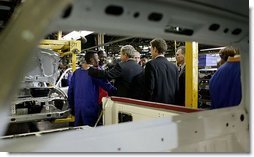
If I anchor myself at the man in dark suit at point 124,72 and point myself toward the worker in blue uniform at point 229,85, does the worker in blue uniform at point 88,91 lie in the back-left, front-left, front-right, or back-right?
back-right

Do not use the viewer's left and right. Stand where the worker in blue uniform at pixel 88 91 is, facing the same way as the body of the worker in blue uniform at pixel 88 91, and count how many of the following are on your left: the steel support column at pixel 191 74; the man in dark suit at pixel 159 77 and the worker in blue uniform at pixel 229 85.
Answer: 0

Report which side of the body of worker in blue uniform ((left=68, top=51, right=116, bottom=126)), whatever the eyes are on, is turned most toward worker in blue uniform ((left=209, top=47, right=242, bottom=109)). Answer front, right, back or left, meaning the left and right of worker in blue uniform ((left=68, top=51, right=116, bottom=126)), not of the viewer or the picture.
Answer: right

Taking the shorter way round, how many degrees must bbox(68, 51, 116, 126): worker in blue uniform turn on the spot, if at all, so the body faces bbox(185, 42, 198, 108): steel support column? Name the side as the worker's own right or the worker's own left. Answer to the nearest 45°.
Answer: approximately 90° to the worker's own right

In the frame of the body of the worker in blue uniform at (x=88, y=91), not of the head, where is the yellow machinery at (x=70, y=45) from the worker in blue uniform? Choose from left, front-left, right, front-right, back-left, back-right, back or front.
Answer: front-left

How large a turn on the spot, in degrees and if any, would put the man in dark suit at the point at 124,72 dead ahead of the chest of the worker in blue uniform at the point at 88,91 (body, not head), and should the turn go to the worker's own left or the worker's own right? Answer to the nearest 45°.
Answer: approximately 90° to the worker's own right

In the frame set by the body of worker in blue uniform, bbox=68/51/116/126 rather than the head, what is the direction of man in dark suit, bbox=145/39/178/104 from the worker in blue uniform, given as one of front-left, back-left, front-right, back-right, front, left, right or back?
right

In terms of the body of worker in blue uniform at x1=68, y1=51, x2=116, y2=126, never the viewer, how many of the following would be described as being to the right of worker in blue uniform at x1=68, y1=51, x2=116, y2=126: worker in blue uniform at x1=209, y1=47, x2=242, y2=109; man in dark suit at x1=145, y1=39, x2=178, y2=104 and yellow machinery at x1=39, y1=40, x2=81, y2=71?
2

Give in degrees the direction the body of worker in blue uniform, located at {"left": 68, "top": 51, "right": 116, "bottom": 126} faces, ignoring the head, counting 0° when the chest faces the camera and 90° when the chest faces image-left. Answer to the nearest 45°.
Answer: approximately 225°
